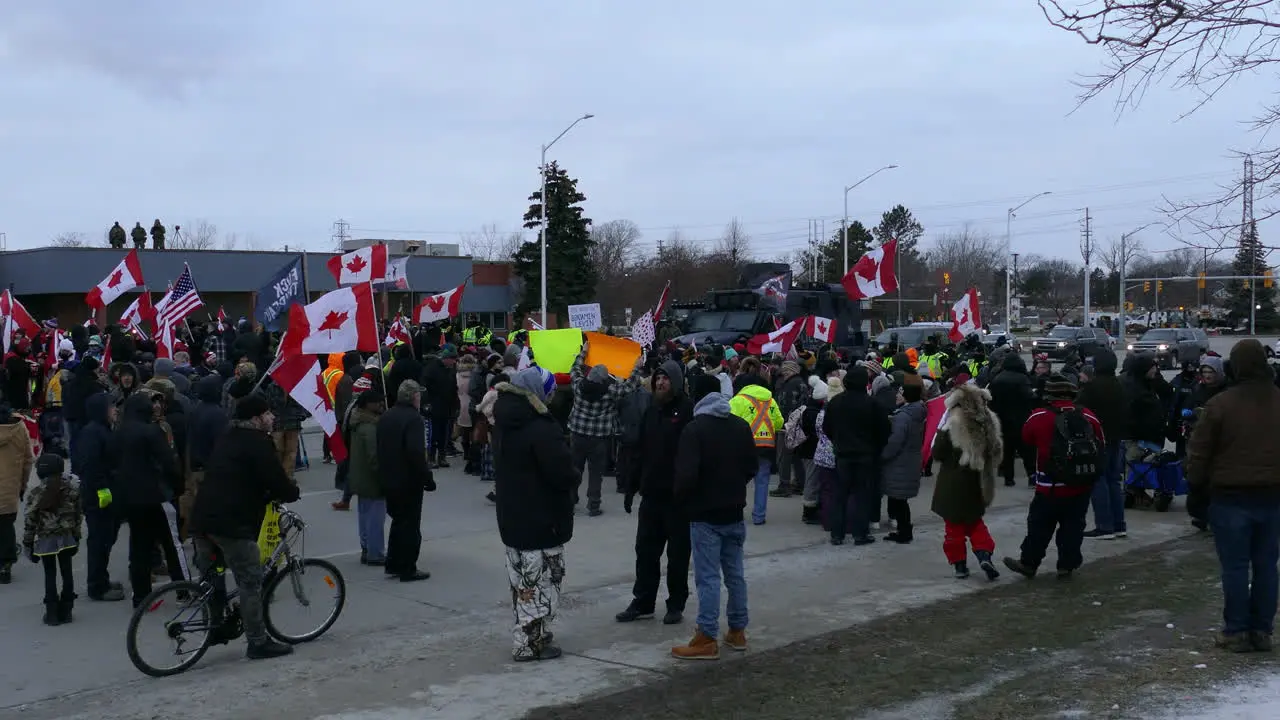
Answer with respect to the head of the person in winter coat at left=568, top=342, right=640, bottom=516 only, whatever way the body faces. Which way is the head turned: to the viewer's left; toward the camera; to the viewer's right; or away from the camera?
away from the camera

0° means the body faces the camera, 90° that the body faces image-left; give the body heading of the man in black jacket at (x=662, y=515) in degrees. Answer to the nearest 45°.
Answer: approximately 45°

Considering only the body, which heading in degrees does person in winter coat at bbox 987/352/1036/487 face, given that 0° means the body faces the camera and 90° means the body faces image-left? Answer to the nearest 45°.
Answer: approximately 180°

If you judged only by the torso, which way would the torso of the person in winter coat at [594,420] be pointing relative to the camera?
away from the camera

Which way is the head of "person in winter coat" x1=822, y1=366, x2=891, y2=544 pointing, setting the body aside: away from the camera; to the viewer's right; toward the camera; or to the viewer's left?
away from the camera

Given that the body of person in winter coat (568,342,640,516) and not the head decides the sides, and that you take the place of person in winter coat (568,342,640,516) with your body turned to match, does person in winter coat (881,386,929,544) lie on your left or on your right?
on your right

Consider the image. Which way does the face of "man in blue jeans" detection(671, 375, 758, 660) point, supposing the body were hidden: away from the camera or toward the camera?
away from the camera

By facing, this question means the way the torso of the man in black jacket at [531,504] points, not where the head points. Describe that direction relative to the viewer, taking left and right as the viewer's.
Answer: facing away from the viewer and to the right of the viewer

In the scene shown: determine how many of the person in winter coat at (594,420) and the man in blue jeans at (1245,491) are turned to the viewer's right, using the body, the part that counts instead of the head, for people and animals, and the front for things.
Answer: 0
